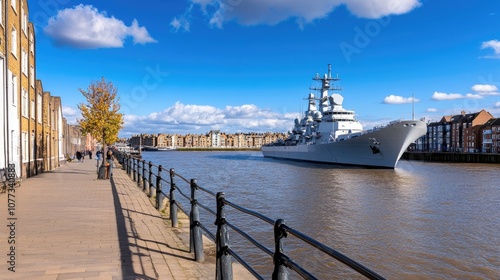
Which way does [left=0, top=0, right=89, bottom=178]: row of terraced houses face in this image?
to the viewer's right

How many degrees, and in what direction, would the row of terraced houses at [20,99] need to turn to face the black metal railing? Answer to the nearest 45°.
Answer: approximately 90° to its right
